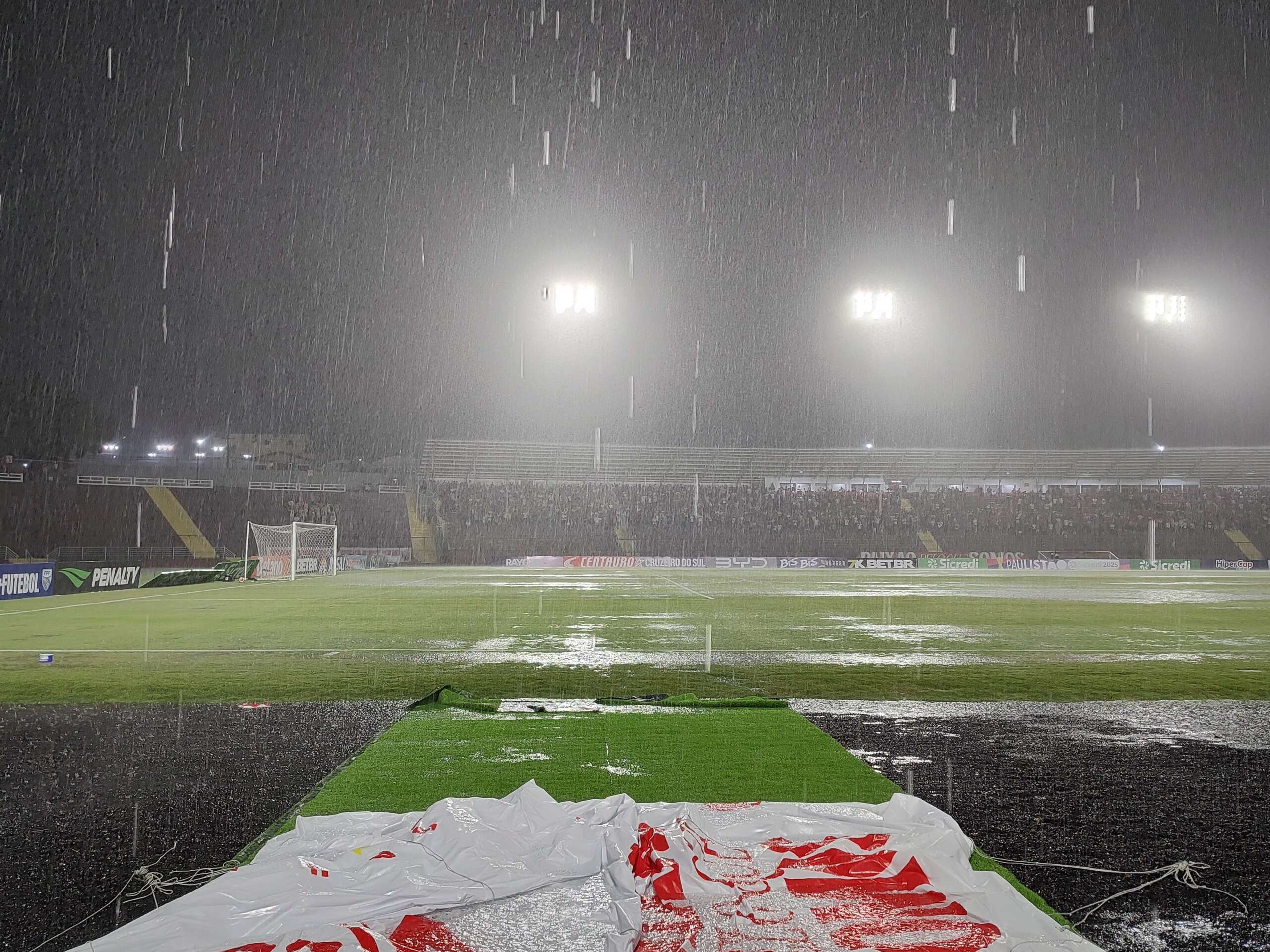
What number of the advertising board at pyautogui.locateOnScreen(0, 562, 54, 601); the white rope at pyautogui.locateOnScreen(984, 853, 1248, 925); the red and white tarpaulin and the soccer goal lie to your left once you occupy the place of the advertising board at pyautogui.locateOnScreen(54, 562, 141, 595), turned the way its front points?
1

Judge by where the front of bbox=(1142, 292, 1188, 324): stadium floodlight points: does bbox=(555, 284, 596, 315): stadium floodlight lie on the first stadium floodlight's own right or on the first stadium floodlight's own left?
on the first stadium floodlight's own right

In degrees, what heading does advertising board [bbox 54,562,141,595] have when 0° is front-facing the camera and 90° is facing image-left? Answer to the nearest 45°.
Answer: approximately 315°

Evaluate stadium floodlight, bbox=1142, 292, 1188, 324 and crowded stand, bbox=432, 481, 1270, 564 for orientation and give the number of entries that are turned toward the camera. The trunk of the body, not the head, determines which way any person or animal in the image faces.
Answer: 2

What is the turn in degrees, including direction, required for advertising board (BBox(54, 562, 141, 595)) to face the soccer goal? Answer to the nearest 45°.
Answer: approximately 90° to its left

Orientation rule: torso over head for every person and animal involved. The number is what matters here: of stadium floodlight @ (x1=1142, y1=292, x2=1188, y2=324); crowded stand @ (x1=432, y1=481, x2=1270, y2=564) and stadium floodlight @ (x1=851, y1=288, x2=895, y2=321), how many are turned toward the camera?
3

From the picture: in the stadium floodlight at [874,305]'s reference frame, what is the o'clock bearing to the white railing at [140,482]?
The white railing is roughly at 3 o'clock from the stadium floodlight.
